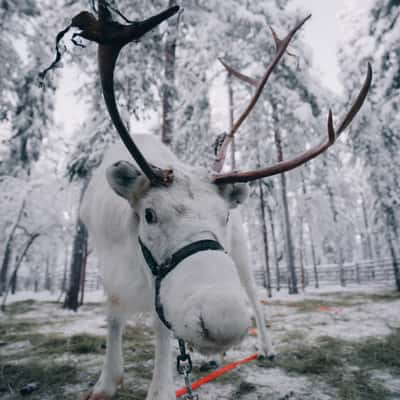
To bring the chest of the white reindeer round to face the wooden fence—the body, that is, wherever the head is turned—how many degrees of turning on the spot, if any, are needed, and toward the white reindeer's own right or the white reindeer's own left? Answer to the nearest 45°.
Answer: approximately 135° to the white reindeer's own left

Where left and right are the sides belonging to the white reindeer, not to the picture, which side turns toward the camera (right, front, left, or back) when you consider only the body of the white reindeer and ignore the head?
front

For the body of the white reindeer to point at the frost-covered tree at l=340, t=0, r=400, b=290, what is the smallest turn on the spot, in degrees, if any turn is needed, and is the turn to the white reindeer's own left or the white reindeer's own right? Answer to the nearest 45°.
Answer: approximately 135° to the white reindeer's own left
